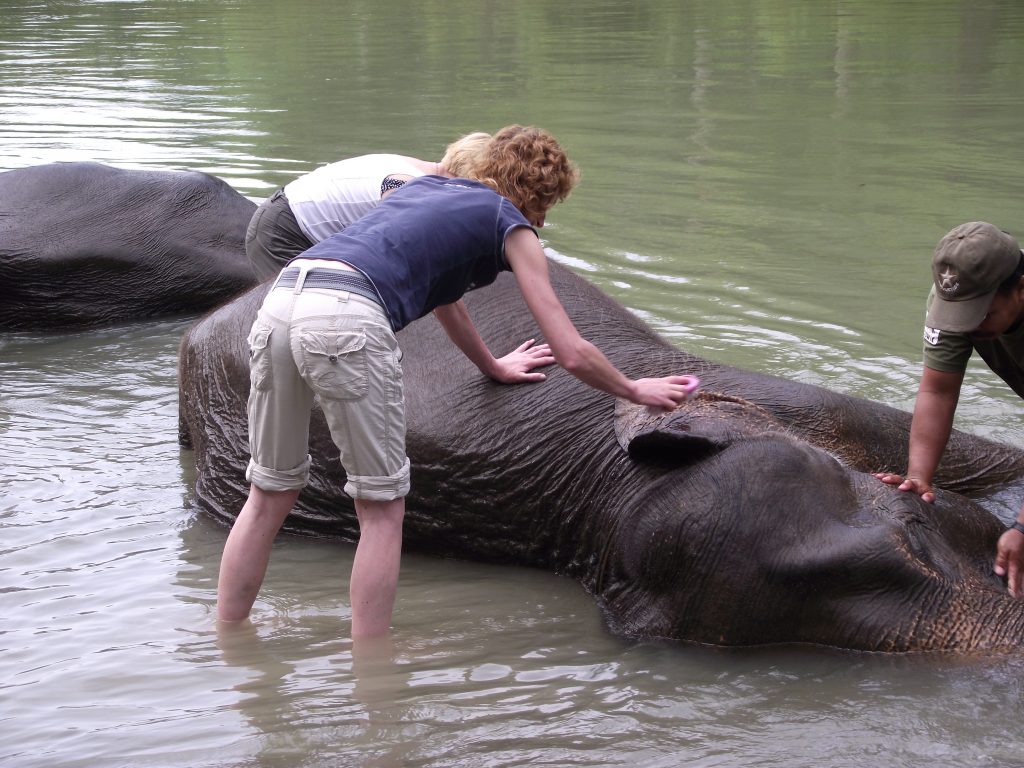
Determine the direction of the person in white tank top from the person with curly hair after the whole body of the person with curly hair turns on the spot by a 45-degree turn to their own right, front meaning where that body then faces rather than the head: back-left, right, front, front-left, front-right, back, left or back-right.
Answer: left

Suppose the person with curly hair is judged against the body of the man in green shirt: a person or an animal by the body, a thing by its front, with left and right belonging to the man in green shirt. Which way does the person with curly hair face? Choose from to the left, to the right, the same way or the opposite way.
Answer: the opposite way

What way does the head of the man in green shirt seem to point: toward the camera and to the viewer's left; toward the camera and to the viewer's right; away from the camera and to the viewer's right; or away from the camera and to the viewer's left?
toward the camera and to the viewer's left

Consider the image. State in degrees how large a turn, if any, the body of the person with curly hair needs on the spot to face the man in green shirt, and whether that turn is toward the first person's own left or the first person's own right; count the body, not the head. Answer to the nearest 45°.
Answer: approximately 45° to the first person's own right

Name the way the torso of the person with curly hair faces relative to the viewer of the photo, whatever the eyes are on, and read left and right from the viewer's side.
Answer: facing away from the viewer and to the right of the viewer

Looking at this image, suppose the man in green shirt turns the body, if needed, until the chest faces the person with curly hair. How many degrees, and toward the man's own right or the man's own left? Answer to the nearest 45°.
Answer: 0° — they already face them

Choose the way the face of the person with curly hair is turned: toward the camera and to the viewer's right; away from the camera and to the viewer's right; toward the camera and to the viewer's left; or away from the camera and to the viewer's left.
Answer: away from the camera and to the viewer's right

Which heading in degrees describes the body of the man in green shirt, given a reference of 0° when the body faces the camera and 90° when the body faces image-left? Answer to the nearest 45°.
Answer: approximately 45°

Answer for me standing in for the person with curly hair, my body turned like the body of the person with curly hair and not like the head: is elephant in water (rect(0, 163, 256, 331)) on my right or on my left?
on my left

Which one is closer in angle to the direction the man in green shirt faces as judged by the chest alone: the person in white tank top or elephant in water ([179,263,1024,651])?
the elephant in water
